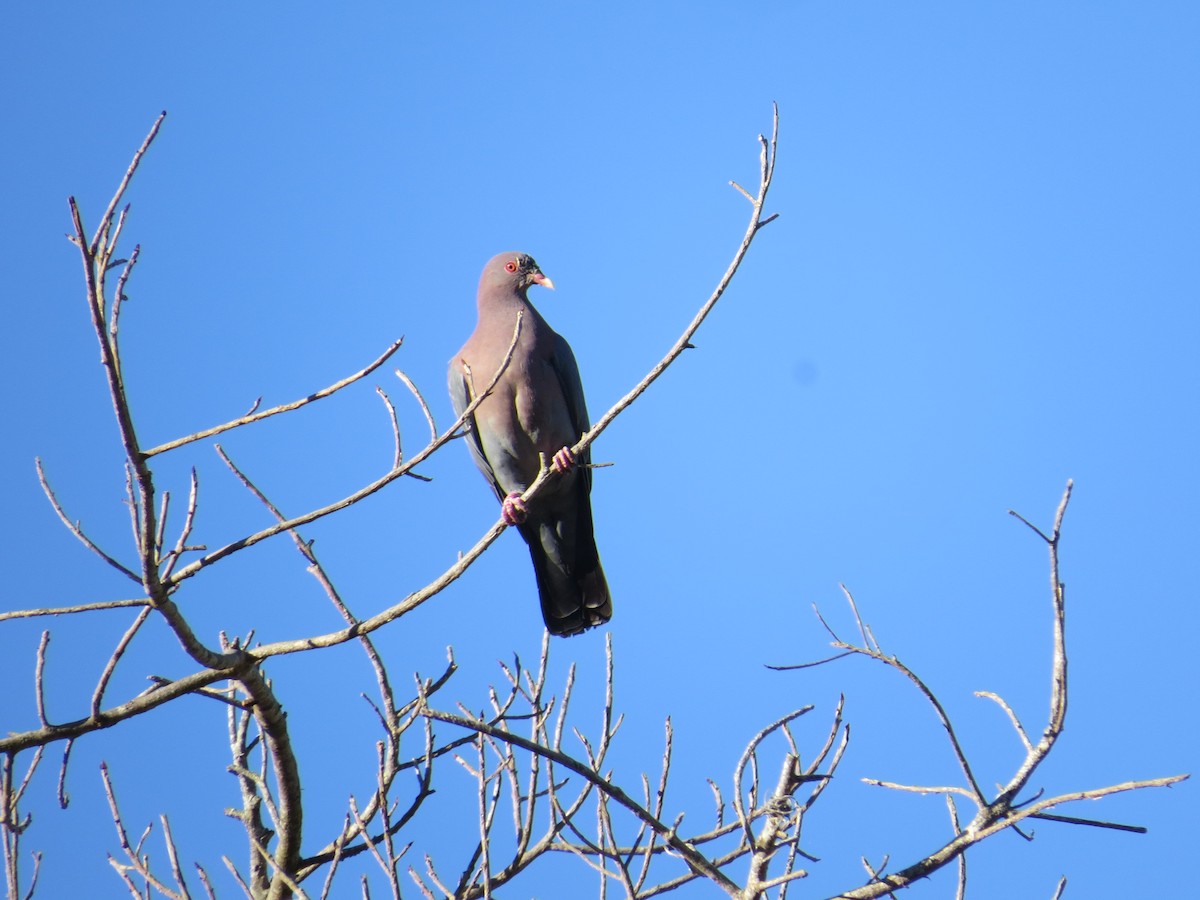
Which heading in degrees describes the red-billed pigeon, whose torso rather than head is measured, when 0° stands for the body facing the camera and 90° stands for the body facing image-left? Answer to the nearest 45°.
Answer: approximately 0°
